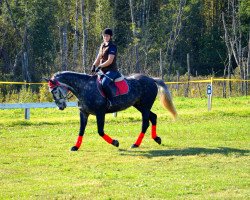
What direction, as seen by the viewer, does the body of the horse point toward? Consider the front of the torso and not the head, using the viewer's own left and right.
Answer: facing to the left of the viewer

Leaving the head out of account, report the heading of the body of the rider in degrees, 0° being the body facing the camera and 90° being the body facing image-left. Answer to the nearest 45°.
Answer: approximately 45°
